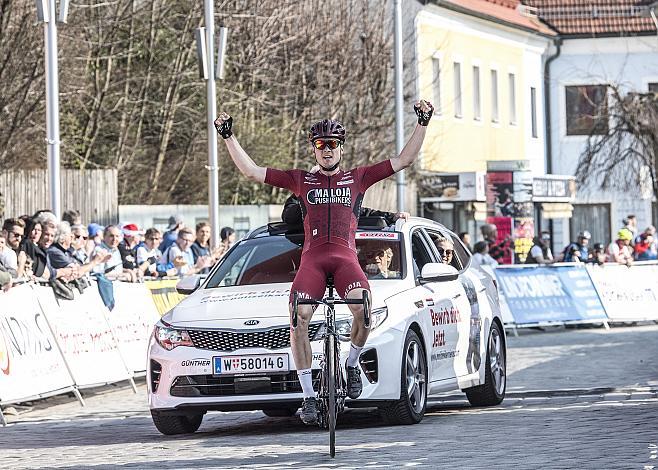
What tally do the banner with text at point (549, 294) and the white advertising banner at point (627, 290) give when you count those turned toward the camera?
2

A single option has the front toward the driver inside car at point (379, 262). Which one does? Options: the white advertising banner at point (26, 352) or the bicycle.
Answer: the white advertising banner

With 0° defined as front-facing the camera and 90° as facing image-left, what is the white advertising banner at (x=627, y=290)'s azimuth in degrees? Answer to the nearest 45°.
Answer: approximately 0°

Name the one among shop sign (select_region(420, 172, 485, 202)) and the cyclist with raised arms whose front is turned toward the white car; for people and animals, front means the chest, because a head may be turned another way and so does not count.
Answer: the shop sign

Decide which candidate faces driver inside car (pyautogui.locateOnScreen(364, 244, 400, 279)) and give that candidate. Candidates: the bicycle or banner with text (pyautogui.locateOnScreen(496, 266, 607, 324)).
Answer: the banner with text

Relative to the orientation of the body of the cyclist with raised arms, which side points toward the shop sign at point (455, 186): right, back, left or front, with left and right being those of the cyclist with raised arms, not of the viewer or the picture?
back

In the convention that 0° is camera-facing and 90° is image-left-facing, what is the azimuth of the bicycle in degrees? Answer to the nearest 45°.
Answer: approximately 0°

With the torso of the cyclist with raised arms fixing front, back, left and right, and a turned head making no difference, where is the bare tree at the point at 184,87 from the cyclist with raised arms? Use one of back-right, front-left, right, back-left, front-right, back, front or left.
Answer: back

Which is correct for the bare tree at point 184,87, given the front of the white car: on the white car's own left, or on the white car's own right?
on the white car's own right
